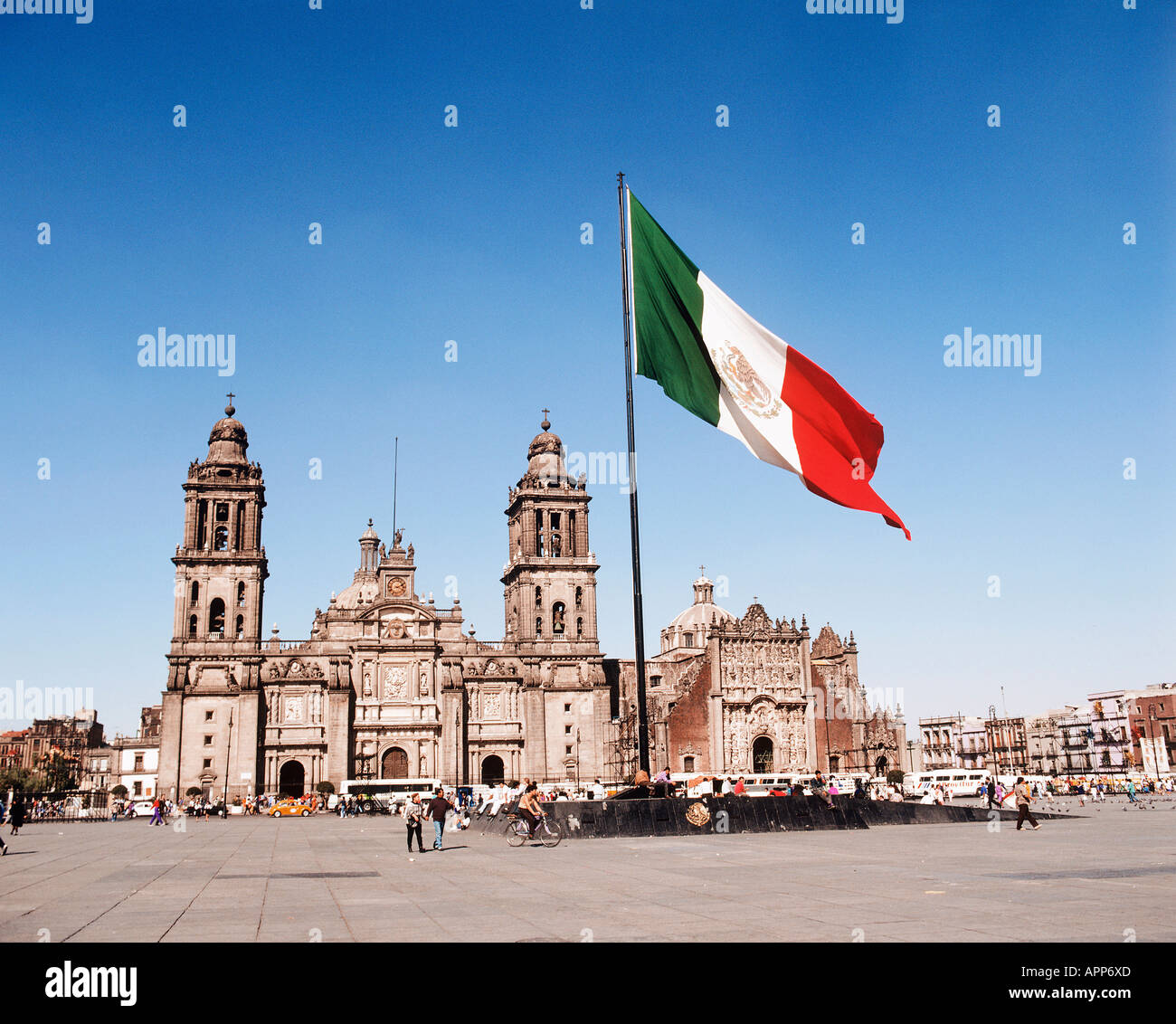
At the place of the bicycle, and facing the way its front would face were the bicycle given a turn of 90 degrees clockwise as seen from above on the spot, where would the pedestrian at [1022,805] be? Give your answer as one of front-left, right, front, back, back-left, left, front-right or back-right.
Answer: left

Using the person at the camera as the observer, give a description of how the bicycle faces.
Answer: facing to the right of the viewer

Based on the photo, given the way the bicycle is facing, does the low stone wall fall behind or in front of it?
in front
